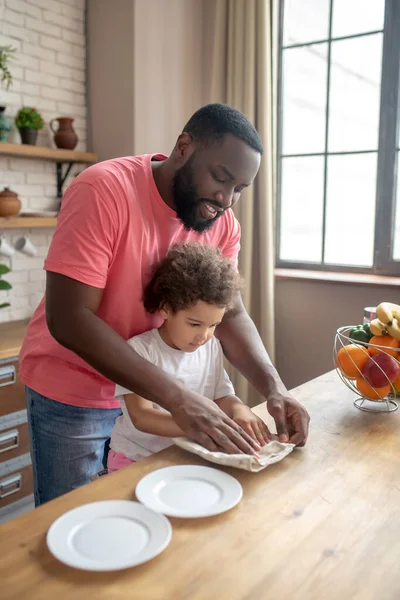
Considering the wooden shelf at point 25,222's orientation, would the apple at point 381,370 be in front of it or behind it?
in front

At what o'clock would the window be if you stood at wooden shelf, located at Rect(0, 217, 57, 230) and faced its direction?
The window is roughly at 11 o'clock from the wooden shelf.

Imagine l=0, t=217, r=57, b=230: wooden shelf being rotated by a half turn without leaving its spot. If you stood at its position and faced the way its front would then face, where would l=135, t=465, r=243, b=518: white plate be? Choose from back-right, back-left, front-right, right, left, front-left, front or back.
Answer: back

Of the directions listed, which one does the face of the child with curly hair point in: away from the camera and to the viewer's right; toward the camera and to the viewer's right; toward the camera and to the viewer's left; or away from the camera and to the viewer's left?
toward the camera and to the viewer's right

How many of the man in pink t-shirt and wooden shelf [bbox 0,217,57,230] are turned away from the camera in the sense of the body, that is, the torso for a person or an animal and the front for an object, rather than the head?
0

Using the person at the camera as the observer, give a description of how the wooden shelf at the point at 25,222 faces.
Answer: facing the viewer

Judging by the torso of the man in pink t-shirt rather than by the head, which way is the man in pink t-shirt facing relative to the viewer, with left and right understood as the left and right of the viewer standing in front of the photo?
facing the viewer and to the right of the viewer

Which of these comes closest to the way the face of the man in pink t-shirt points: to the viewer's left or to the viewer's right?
to the viewer's right

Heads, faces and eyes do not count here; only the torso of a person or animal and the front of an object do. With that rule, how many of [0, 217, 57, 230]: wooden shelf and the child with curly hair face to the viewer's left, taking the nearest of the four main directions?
0
